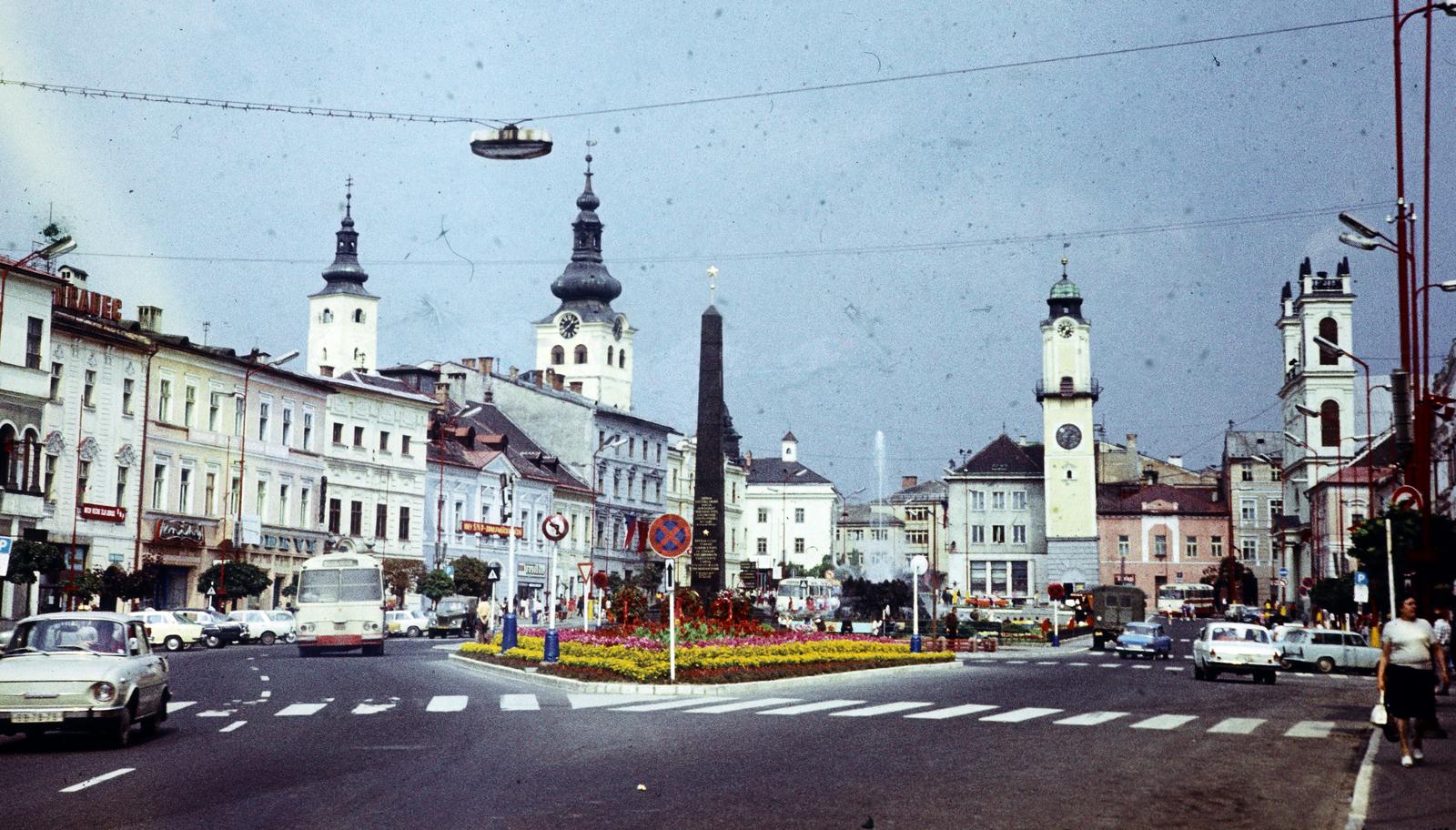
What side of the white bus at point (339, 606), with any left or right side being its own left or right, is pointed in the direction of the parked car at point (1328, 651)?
left

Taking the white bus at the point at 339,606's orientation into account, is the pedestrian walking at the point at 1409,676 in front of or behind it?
in front

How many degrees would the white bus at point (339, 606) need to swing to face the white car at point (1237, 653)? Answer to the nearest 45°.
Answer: approximately 45° to its left

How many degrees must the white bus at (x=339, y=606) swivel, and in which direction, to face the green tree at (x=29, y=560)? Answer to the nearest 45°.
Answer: approximately 90° to its right

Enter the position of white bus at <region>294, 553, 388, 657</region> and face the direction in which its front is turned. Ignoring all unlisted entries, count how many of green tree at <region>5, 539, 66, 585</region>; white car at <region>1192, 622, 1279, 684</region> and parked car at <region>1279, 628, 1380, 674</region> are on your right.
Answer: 1

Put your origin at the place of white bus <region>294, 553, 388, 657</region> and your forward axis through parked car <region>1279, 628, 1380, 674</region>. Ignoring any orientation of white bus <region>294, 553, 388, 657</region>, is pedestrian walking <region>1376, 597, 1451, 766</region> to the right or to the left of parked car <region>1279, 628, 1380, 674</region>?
right

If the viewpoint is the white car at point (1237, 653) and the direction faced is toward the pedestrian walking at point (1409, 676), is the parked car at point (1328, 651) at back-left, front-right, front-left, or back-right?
back-left

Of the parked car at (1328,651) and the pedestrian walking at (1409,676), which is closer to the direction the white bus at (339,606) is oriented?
the pedestrian walking

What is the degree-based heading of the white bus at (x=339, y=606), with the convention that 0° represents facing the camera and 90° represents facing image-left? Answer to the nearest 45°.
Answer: approximately 0°
